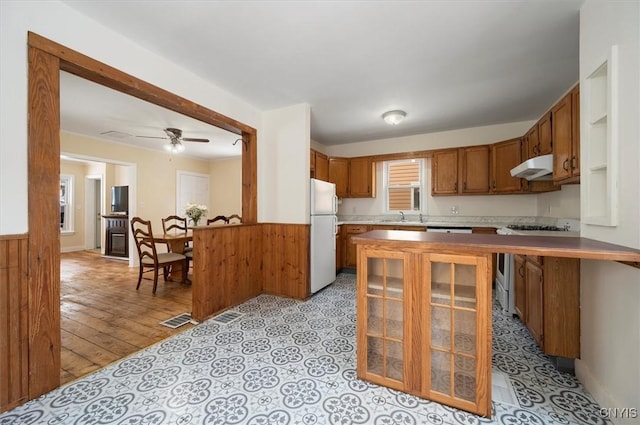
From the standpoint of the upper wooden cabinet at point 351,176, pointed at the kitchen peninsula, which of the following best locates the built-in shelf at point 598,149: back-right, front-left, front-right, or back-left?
front-left

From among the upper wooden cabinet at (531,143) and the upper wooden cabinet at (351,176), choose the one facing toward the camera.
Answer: the upper wooden cabinet at (351,176)

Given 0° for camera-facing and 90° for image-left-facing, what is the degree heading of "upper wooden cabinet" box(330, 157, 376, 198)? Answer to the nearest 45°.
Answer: approximately 0°

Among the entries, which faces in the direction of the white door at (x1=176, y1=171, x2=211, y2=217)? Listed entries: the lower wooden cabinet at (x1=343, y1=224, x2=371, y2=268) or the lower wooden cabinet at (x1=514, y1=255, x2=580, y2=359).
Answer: the lower wooden cabinet at (x1=514, y1=255, x2=580, y2=359)

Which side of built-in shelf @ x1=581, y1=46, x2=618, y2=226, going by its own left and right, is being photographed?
left

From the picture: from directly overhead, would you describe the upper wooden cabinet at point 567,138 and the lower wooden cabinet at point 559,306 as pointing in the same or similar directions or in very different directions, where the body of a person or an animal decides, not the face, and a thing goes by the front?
same or similar directions

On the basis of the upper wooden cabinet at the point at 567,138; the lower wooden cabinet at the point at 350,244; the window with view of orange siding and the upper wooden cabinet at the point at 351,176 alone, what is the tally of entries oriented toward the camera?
3

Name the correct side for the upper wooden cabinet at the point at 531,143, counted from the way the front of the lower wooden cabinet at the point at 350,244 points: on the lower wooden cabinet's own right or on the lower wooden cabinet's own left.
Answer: on the lower wooden cabinet's own left

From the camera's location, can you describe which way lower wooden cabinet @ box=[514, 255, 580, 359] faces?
facing to the left of the viewer

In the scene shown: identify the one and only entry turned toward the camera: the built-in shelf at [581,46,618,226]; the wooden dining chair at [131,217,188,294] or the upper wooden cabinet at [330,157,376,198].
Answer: the upper wooden cabinet

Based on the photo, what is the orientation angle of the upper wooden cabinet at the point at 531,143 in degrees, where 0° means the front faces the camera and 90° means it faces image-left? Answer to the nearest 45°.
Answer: approximately 90°

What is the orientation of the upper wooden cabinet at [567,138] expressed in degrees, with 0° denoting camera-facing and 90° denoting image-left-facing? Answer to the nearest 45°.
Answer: approximately 90°

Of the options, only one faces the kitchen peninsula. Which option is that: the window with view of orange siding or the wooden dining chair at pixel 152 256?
the window with view of orange siding

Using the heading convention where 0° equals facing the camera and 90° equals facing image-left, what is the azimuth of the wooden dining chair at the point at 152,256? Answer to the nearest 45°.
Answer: approximately 225°

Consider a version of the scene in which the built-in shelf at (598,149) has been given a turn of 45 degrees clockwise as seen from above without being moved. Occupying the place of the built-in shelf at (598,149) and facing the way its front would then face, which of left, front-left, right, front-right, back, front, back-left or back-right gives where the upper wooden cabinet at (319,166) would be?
front-left

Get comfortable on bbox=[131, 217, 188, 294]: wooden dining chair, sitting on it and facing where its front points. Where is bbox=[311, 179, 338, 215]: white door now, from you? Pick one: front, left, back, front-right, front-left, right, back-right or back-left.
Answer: right
